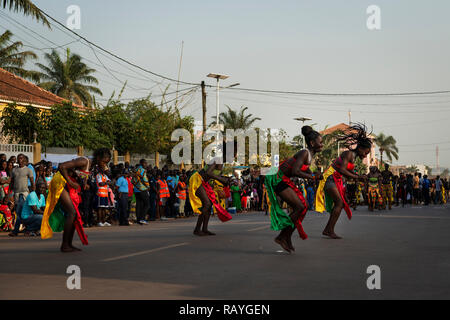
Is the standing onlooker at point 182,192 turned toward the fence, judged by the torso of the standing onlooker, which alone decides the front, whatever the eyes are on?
no

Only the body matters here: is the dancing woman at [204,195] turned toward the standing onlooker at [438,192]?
no

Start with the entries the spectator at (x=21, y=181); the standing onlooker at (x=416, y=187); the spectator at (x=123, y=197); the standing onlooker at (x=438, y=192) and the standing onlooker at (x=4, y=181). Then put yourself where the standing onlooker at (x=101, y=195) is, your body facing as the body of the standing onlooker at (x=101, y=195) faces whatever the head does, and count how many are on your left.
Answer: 3

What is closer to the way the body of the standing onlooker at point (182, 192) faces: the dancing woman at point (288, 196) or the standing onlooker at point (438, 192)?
the dancing woman

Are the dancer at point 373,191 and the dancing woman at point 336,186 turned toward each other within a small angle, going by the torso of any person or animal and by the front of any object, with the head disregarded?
no

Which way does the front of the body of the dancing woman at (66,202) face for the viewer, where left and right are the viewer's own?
facing to the right of the viewer

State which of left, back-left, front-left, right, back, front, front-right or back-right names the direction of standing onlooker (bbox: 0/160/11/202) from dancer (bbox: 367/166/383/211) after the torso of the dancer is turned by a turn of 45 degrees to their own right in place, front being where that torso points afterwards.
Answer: front

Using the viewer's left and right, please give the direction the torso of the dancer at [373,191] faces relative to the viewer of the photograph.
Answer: facing the viewer

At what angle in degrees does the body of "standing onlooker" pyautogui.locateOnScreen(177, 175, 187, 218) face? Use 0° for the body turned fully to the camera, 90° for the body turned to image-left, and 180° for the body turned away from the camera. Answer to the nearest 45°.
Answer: approximately 315°

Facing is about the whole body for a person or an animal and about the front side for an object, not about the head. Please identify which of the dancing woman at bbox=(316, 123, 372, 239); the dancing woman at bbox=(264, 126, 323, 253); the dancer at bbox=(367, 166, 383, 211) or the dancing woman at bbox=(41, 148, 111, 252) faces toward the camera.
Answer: the dancer

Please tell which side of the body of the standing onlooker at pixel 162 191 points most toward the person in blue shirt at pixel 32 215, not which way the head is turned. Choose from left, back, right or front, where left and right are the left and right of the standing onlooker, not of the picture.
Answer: right

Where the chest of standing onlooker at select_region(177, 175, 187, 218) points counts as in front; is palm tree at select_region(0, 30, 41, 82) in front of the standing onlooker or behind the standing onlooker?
behind

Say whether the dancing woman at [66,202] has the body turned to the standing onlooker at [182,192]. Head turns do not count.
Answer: no

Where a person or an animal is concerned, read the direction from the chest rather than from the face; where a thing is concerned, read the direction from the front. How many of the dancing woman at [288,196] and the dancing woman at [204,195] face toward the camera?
0
